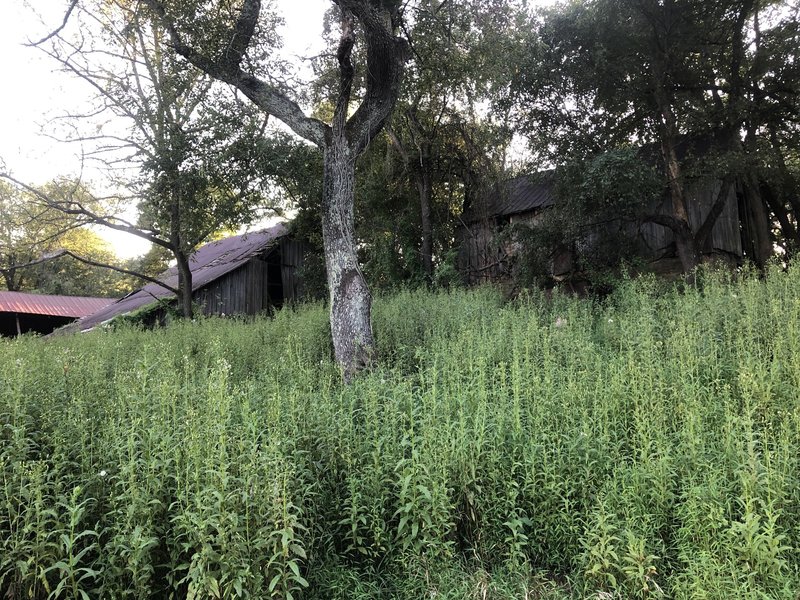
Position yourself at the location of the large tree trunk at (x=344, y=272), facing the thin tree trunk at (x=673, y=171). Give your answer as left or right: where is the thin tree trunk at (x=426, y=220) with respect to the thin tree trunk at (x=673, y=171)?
left

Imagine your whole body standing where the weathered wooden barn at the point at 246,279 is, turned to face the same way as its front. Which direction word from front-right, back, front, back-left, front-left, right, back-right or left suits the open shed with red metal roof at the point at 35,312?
back

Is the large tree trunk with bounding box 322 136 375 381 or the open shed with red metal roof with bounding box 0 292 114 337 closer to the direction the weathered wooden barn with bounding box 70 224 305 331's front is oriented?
the large tree trunk

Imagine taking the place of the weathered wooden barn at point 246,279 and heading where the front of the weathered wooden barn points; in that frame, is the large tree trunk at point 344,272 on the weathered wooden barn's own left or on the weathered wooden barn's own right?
on the weathered wooden barn's own right

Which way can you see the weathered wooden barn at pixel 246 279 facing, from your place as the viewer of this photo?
facing the viewer and to the right of the viewer

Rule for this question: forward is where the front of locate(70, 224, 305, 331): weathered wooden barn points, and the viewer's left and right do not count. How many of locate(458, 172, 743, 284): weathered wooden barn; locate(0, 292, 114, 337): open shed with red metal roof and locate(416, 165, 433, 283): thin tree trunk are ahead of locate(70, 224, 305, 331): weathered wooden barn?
2

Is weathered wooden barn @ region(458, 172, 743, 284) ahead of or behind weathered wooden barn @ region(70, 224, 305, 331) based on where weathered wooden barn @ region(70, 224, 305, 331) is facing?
ahead

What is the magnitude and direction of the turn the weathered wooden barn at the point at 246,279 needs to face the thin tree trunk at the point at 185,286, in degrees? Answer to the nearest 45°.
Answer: approximately 90° to its right
